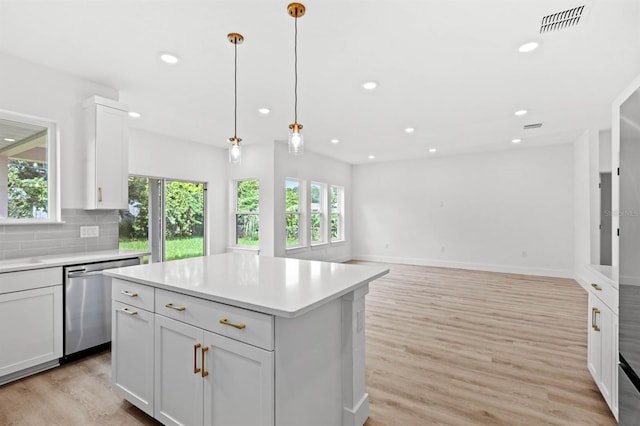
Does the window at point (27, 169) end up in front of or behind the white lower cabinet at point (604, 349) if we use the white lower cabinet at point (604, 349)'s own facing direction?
in front

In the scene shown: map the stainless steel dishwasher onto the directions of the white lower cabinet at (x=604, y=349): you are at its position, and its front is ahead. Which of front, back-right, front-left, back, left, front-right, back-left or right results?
front-left

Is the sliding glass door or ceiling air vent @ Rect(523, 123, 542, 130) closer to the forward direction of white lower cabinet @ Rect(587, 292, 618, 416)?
the sliding glass door

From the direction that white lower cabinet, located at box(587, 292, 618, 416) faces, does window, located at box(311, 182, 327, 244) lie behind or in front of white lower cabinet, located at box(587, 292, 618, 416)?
in front

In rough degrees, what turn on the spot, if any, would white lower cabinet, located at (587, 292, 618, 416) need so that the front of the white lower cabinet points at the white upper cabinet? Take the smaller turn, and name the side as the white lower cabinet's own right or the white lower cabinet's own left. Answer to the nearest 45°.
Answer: approximately 45° to the white lower cabinet's own left

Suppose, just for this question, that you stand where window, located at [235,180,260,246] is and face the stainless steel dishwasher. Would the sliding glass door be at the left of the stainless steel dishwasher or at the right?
right

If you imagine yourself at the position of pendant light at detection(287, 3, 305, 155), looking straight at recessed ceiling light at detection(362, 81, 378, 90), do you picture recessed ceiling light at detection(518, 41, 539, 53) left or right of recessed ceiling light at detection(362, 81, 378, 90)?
right

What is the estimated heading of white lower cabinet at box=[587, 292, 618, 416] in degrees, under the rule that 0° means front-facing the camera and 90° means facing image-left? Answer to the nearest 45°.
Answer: approximately 90°
